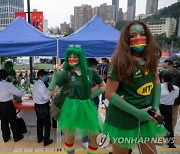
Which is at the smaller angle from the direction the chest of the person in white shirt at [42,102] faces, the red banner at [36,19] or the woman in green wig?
the red banner

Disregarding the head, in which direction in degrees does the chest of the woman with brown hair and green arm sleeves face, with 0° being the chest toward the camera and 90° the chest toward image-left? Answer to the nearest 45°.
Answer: approximately 315°

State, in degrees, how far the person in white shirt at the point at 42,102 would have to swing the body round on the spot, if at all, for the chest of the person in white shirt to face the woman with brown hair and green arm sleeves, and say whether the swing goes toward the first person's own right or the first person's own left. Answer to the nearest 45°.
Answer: approximately 135° to the first person's own right

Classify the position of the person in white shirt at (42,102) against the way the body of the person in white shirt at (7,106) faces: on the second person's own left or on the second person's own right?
on the second person's own right

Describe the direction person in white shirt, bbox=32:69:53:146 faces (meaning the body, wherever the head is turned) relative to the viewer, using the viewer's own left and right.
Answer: facing away from the viewer and to the right of the viewer

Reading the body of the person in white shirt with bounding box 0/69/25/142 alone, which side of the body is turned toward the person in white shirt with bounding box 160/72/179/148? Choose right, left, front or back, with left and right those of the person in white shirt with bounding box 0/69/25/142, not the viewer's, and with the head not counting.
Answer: right

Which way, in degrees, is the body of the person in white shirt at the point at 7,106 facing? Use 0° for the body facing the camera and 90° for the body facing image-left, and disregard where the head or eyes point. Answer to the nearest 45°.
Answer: approximately 225°
